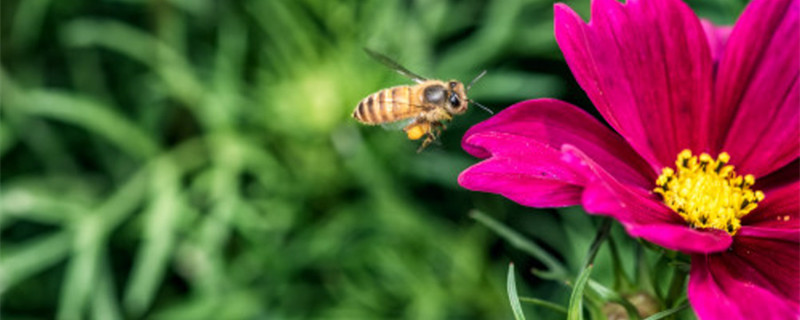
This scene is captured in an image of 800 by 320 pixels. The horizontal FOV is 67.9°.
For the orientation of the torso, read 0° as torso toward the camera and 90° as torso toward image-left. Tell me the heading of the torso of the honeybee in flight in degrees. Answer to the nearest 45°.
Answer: approximately 270°
